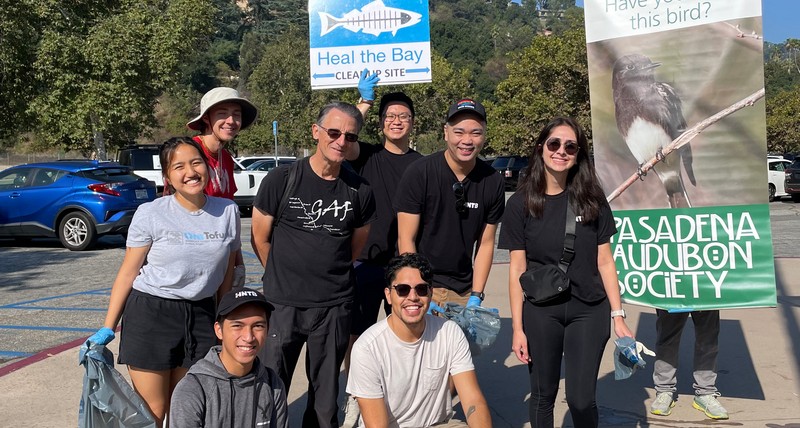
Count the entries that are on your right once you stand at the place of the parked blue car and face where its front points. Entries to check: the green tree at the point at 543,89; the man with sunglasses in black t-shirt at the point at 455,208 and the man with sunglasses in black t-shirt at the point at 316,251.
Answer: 1

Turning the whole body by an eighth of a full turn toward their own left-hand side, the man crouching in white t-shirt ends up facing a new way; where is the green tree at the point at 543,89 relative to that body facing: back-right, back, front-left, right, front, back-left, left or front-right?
back-left

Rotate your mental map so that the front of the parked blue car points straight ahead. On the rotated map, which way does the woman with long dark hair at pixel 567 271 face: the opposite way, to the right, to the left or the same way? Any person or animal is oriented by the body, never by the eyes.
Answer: to the left

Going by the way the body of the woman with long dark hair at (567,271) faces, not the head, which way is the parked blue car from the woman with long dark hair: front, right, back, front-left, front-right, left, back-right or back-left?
back-right

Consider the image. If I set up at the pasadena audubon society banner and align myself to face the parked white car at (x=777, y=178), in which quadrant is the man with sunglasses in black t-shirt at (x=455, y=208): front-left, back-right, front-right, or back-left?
back-left

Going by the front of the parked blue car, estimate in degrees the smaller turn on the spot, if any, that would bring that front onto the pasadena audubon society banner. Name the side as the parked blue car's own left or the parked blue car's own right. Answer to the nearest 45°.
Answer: approximately 135° to the parked blue car's own left

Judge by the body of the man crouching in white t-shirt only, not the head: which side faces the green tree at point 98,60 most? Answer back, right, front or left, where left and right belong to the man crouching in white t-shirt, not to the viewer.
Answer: back

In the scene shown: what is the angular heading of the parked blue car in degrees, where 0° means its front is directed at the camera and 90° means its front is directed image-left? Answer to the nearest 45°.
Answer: approximately 135°

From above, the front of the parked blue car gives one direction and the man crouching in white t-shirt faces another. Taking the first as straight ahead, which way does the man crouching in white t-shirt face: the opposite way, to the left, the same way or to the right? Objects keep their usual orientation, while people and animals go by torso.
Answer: to the left

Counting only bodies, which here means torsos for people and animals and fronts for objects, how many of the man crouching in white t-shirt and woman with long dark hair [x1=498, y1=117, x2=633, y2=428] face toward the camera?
2

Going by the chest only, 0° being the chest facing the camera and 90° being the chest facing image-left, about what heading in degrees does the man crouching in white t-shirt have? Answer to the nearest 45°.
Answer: approximately 0°

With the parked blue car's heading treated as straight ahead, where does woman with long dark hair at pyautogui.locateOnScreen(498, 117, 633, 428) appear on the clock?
The woman with long dark hair is roughly at 7 o'clock from the parked blue car.
